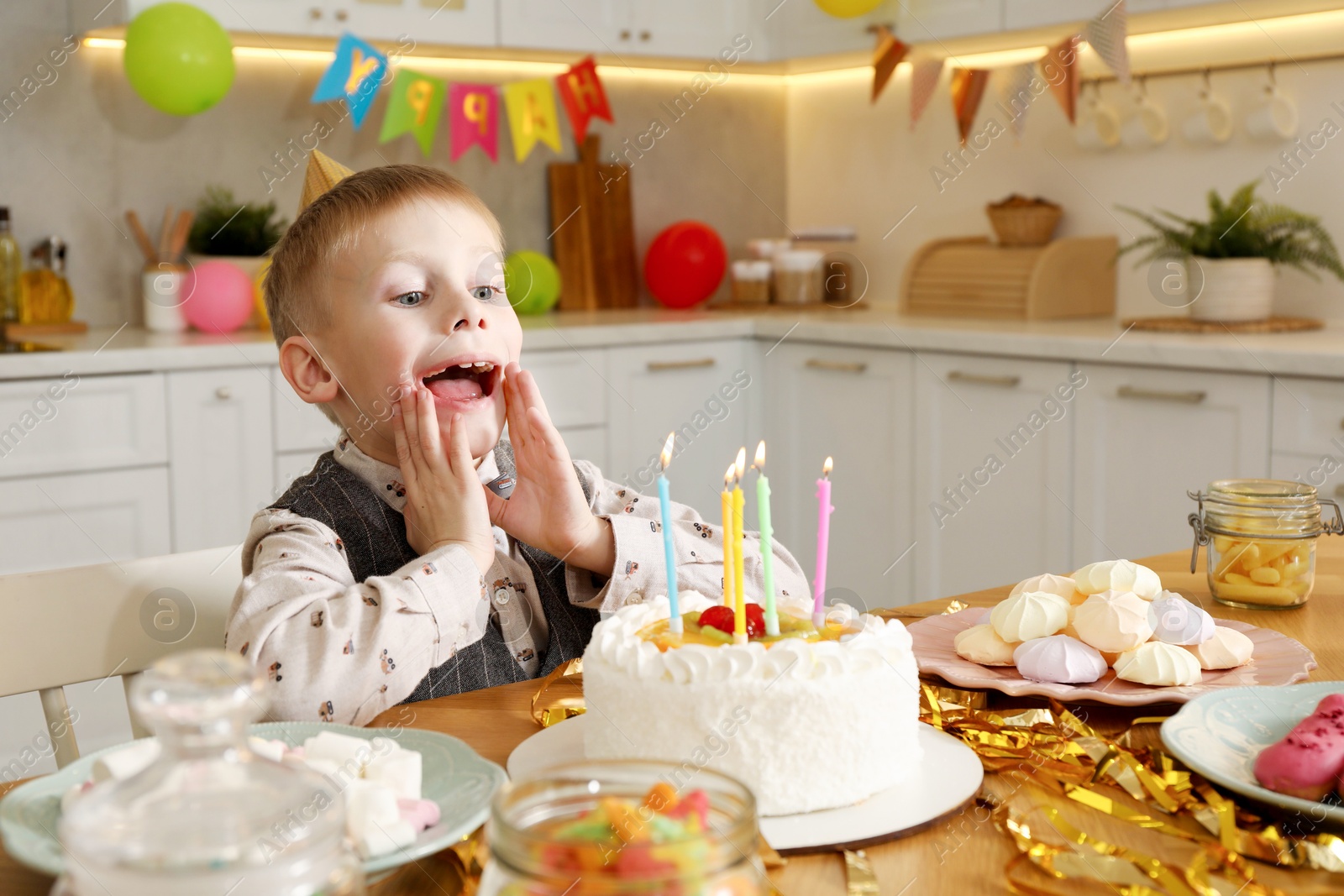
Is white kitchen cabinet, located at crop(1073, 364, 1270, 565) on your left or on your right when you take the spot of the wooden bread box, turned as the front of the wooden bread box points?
on your left

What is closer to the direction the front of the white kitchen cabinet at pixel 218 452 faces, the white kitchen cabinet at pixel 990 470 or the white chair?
the white chair

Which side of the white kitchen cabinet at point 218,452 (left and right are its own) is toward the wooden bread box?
left

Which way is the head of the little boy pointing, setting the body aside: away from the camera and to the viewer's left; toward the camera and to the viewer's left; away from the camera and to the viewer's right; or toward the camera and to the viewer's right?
toward the camera and to the viewer's right

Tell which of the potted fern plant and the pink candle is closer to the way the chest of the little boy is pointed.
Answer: the pink candle

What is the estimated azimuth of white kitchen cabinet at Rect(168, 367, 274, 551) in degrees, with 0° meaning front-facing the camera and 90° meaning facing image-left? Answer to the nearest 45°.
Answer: approximately 0°

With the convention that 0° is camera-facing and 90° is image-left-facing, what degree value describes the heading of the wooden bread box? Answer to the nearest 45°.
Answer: approximately 45°

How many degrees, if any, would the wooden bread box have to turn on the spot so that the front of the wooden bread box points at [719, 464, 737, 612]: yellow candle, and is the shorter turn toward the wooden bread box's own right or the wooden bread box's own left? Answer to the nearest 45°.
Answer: approximately 45° to the wooden bread box's own left
